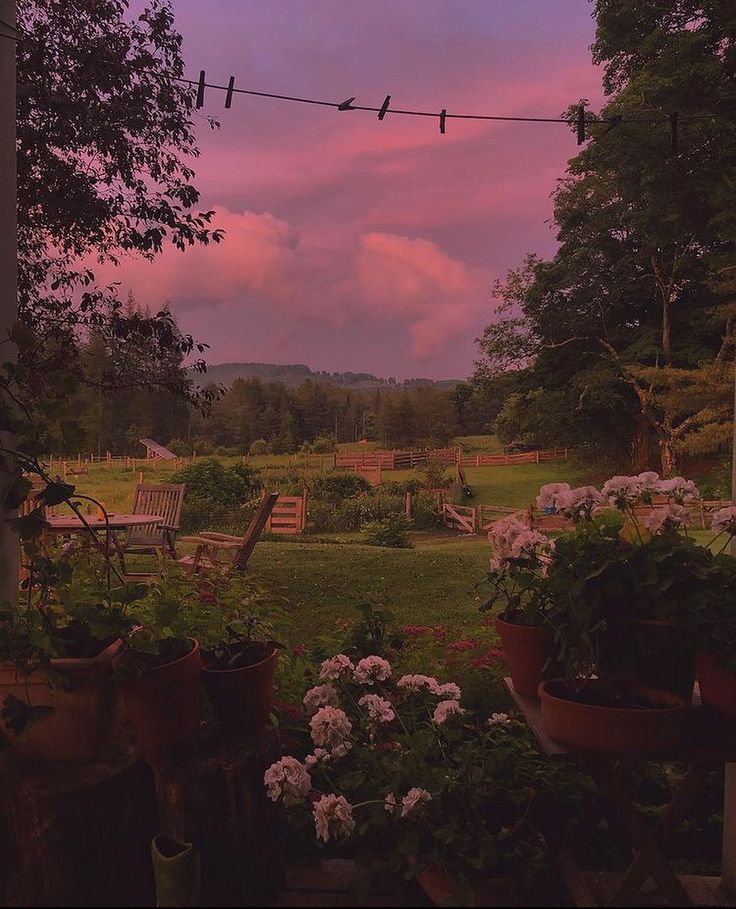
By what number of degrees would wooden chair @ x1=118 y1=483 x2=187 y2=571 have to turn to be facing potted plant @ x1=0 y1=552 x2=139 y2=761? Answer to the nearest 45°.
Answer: approximately 45° to its left

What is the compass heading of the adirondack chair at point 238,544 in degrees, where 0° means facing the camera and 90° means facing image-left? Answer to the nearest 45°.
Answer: approximately 90°

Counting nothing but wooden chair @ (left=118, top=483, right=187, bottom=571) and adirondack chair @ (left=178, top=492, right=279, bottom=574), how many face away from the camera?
0

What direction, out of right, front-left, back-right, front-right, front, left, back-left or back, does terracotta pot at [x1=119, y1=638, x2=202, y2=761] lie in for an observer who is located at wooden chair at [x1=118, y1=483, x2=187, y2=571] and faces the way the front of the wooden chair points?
front-left

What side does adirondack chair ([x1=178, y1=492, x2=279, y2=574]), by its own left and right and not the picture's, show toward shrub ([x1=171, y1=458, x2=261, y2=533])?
right

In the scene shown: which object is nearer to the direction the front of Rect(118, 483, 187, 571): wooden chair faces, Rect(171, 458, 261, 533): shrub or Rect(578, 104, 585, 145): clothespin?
the clothespin

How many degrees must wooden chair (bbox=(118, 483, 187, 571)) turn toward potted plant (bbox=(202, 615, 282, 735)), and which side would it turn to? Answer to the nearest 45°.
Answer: approximately 45° to its left

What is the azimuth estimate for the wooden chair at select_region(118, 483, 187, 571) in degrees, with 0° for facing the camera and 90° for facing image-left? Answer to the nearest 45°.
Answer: approximately 45°

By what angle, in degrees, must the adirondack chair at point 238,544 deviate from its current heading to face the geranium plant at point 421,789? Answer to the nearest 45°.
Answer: approximately 90° to its left

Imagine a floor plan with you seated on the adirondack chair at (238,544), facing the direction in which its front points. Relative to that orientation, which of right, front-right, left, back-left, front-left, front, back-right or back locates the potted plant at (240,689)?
left

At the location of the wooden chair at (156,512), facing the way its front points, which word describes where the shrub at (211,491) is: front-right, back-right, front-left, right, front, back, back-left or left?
back-right

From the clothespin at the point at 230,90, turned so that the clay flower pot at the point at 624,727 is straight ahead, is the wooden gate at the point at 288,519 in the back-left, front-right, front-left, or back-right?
back-left

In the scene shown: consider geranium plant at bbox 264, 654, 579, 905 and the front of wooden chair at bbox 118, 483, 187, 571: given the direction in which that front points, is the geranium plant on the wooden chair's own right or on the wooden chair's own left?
on the wooden chair's own left

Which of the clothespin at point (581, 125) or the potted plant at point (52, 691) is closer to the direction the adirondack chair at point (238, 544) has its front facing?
the potted plant
